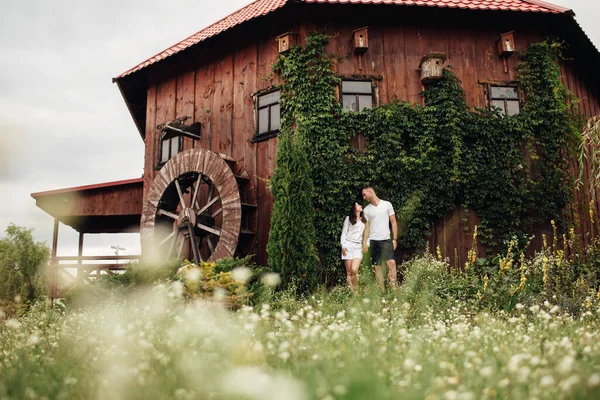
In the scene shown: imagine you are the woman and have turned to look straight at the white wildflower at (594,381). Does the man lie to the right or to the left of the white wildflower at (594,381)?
left

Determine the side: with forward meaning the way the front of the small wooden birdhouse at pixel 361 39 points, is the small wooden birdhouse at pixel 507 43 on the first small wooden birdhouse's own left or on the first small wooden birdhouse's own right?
on the first small wooden birdhouse's own left

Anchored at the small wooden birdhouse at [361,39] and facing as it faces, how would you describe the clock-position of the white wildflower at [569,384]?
The white wildflower is roughly at 12 o'clock from the small wooden birdhouse.

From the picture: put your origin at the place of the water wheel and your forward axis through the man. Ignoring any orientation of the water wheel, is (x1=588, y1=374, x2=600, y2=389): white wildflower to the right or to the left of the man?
right

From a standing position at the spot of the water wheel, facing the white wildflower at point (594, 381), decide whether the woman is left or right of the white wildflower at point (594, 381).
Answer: left

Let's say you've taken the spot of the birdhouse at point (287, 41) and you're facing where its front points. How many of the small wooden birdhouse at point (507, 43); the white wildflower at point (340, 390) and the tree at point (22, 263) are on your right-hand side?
1

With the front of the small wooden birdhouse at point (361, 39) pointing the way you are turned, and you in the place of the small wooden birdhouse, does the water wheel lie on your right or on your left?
on your right

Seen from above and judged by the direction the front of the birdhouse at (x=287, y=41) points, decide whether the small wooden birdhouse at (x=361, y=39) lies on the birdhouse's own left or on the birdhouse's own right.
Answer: on the birdhouse's own left

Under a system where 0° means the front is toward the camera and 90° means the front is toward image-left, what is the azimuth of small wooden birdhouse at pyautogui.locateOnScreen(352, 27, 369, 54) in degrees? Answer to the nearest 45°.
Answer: approximately 0°
